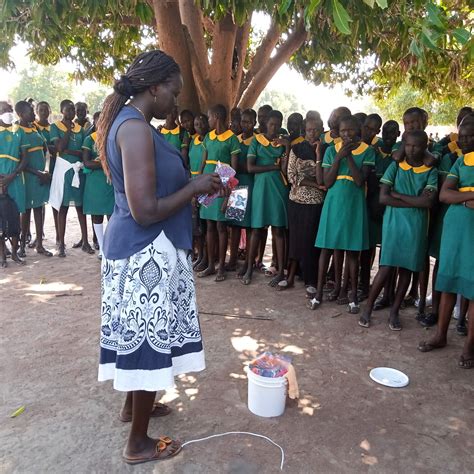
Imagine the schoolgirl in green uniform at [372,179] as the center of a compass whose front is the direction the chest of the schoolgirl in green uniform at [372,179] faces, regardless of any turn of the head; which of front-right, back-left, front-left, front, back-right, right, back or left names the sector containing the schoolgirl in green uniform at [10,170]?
front-right

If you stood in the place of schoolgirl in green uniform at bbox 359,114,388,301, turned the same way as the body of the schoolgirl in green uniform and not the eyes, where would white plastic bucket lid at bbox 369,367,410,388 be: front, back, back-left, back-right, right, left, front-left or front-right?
front-left

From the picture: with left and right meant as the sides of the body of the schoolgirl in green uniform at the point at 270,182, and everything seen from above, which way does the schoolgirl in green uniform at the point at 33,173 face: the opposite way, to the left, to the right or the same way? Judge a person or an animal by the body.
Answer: to the left

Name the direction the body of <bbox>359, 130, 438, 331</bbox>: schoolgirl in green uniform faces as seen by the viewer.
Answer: toward the camera

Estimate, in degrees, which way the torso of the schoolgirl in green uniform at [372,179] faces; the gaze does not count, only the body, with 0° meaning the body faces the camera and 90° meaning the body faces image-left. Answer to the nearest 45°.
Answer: approximately 45°

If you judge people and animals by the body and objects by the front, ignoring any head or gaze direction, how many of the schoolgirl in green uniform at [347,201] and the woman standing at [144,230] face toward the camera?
1

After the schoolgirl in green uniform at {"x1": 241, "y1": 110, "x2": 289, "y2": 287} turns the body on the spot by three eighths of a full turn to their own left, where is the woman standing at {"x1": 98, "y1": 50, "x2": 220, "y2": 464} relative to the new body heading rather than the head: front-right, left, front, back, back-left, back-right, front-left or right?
back-right

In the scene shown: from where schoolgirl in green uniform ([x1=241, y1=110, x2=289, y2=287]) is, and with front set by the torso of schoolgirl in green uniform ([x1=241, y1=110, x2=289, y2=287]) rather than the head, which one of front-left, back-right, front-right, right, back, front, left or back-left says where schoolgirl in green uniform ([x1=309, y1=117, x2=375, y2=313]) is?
front-left

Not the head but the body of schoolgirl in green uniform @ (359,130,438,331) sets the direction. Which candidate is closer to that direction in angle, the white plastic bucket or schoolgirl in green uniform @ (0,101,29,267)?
the white plastic bucket

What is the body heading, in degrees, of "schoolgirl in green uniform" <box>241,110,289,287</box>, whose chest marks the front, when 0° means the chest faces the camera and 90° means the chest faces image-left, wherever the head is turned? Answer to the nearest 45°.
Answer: approximately 0°

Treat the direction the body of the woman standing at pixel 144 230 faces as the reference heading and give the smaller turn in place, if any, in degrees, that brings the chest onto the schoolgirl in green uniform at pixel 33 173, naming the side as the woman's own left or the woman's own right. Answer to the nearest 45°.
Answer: approximately 90° to the woman's own left
